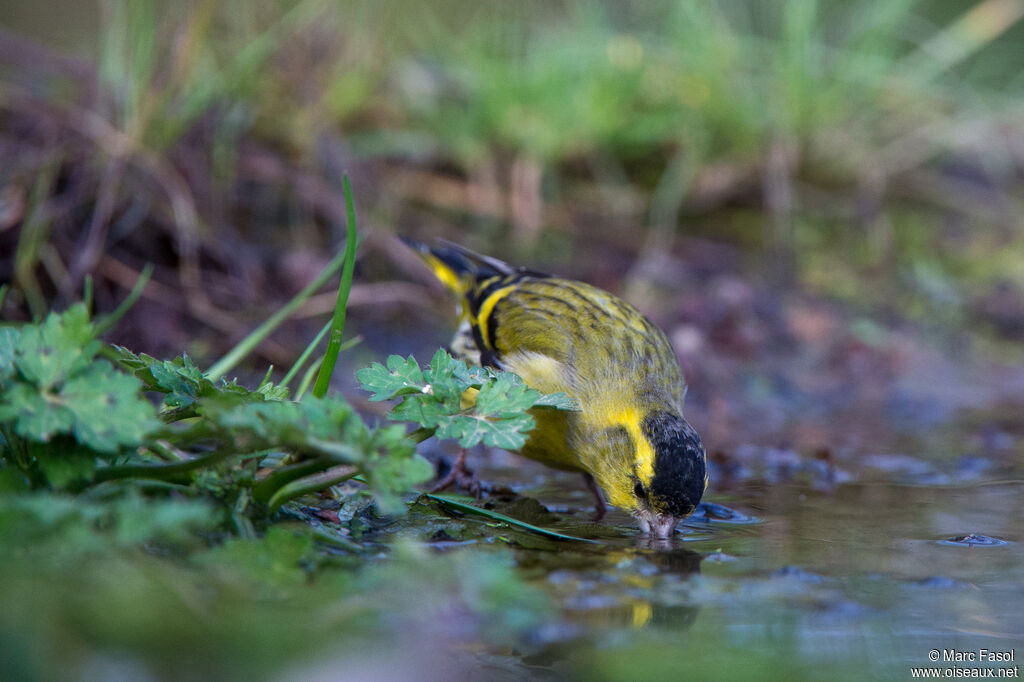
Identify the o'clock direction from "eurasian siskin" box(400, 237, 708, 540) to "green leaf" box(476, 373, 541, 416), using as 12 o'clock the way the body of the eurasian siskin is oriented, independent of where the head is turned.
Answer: The green leaf is roughly at 2 o'clock from the eurasian siskin.

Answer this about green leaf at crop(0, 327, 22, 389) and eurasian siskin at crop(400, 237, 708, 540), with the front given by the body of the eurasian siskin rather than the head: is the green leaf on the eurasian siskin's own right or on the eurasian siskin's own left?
on the eurasian siskin's own right

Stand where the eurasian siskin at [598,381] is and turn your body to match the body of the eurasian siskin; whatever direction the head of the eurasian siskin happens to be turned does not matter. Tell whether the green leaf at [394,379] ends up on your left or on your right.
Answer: on your right

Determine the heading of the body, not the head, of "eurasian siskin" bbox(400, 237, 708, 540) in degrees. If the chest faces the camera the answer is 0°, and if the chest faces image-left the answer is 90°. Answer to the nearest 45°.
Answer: approximately 315°

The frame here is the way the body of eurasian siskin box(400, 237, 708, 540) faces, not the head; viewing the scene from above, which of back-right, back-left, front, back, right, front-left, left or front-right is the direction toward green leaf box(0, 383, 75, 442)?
right

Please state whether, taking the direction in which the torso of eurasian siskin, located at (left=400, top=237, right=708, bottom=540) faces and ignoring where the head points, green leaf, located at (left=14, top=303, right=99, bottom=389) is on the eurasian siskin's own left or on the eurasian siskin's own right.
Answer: on the eurasian siskin's own right
